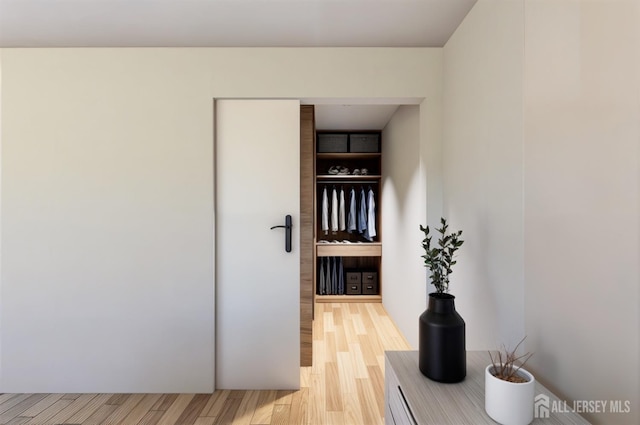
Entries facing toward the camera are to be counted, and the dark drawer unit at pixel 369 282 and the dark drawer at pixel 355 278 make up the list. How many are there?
2

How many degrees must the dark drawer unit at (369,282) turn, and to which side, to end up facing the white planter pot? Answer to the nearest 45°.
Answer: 0° — it already faces it

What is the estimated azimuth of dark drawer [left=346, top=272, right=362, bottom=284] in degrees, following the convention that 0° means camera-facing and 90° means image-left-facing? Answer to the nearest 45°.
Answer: approximately 0°

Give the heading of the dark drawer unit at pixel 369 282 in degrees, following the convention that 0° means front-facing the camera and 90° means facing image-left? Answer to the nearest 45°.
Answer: approximately 0°
